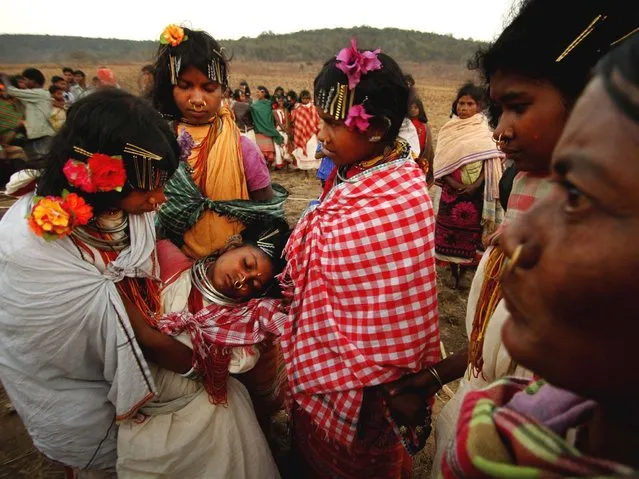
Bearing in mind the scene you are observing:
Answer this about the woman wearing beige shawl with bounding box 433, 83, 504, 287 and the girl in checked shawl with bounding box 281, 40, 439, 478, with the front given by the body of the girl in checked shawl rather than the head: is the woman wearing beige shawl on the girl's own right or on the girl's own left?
on the girl's own right

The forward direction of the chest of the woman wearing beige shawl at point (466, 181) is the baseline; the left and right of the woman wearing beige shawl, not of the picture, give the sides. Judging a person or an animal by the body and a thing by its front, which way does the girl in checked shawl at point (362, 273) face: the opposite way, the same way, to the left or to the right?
to the right

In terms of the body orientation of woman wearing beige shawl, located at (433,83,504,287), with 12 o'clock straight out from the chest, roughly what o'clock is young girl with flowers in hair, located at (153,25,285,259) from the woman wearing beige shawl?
The young girl with flowers in hair is roughly at 1 o'clock from the woman wearing beige shawl.

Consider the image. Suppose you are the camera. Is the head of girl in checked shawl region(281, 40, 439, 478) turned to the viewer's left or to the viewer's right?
to the viewer's left

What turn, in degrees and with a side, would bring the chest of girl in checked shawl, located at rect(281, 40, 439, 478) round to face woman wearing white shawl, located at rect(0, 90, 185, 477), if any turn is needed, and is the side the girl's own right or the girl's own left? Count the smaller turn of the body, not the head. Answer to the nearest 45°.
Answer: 0° — they already face them

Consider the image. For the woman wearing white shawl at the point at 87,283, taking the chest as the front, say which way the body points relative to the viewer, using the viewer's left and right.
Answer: facing to the right of the viewer

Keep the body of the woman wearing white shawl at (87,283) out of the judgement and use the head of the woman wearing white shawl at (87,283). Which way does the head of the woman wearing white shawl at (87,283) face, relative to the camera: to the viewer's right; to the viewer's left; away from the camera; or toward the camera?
to the viewer's right

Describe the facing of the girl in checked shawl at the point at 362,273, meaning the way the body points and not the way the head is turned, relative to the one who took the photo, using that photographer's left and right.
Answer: facing to the left of the viewer

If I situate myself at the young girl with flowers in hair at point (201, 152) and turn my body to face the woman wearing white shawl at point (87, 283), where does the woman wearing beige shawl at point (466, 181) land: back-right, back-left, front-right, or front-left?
back-left

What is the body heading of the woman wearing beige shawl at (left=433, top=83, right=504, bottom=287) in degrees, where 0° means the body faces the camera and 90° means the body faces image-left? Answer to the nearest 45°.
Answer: approximately 0°

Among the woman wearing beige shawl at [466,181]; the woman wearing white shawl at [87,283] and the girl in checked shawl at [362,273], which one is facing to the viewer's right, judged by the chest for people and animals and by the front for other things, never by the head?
the woman wearing white shawl at [87,283]
